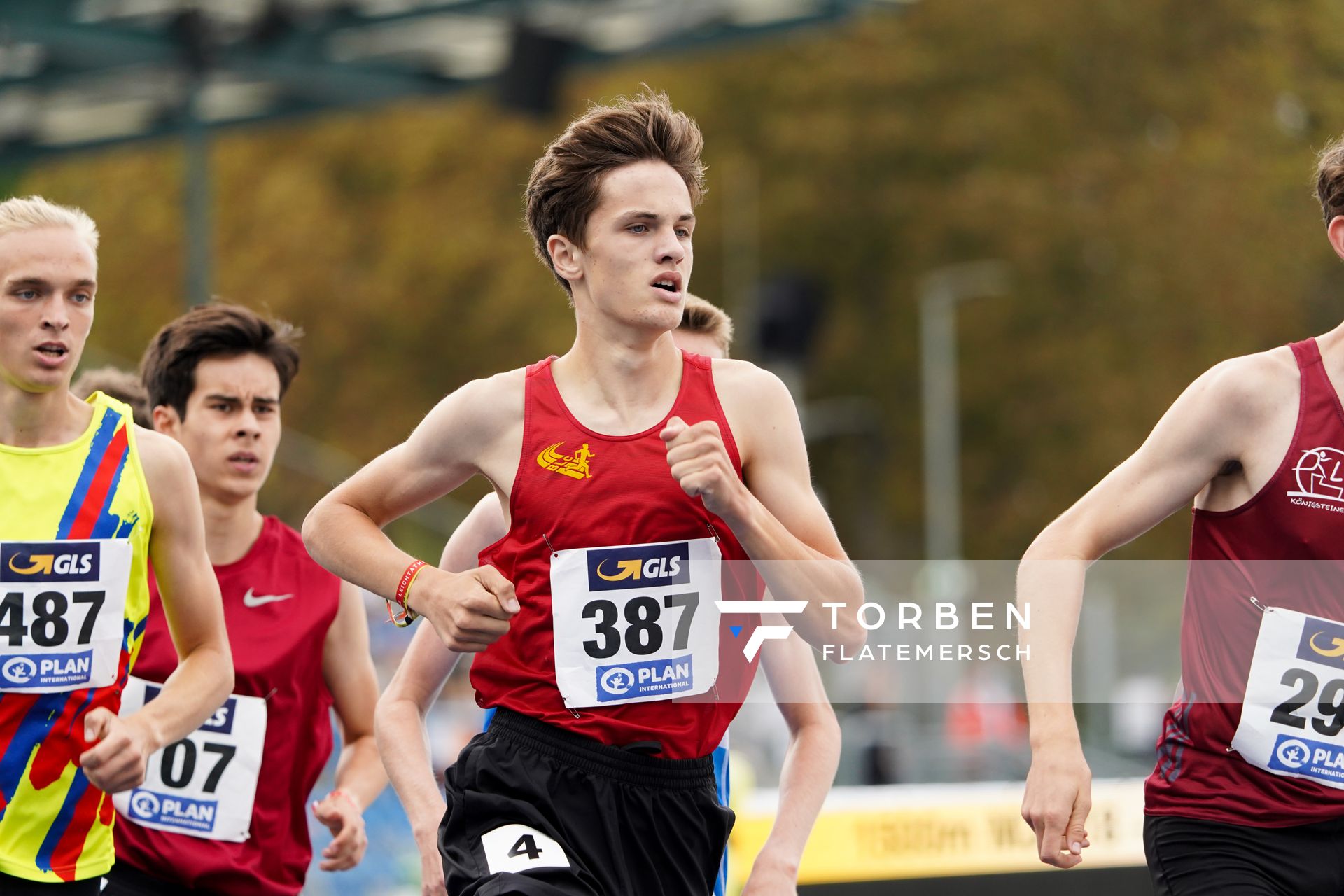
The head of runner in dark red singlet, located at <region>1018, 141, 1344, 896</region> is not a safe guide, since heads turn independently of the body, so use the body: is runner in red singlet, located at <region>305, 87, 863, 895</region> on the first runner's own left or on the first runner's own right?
on the first runner's own right

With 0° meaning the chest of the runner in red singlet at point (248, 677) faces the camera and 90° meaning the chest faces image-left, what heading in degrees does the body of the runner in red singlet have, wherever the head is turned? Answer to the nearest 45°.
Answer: approximately 0°

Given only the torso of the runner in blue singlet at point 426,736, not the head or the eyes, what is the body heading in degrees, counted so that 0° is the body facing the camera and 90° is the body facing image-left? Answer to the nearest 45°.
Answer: approximately 0°

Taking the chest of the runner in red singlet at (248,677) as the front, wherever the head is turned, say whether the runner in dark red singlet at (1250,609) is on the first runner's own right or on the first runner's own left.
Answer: on the first runner's own left

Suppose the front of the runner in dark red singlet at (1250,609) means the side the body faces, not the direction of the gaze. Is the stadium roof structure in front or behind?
behind

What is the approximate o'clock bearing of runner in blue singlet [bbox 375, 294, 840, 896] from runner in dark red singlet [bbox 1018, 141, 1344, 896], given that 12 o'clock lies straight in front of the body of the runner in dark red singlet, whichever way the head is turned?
The runner in blue singlet is roughly at 5 o'clock from the runner in dark red singlet.

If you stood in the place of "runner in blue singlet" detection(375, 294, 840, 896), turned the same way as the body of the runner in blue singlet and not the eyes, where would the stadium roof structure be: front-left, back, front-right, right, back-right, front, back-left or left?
back

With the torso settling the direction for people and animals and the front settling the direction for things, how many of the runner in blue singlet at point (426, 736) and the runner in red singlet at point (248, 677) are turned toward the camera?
2

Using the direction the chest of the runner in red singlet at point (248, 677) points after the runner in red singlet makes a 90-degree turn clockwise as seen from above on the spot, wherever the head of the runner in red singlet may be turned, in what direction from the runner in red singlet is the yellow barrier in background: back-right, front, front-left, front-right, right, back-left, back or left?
back-right

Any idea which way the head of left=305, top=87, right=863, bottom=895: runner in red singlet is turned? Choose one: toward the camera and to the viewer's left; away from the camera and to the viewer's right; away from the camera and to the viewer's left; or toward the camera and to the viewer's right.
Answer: toward the camera and to the viewer's right
